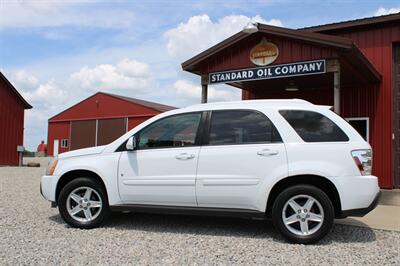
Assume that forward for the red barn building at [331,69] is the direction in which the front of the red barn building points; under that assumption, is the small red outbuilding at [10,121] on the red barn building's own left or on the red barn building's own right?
on the red barn building's own right

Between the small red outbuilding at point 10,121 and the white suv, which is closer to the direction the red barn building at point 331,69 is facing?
the white suv

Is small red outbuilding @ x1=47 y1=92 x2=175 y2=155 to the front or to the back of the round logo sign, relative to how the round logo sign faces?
to the back

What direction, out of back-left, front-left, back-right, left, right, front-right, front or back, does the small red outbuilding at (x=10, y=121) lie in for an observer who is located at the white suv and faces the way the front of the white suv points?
front-right

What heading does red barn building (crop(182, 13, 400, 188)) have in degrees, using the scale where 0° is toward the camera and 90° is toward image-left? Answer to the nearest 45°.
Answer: approximately 45°

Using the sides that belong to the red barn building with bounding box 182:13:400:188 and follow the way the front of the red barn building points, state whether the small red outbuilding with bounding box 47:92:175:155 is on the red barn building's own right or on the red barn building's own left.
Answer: on the red barn building's own right

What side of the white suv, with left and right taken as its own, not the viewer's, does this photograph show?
left

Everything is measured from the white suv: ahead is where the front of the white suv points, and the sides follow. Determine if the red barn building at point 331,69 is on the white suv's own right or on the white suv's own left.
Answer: on the white suv's own right

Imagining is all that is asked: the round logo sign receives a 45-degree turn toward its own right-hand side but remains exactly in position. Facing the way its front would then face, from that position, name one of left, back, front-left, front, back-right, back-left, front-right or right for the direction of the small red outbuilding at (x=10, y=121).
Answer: right
